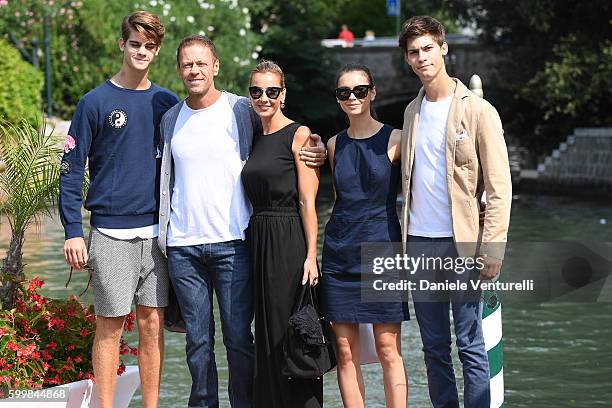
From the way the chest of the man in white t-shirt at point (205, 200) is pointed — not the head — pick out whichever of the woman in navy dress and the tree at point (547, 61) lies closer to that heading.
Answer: the woman in navy dress

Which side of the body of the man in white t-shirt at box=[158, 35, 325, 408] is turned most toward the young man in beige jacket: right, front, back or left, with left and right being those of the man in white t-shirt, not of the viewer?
left

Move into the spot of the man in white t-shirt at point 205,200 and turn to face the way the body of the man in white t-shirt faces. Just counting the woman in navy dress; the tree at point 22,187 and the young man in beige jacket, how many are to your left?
2

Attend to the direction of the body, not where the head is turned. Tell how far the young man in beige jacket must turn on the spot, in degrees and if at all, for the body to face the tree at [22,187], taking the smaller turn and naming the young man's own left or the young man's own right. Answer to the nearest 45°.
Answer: approximately 45° to the young man's own right

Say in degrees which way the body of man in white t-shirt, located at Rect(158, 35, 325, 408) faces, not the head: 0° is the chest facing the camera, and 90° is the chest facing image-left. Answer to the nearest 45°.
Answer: approximately 0°

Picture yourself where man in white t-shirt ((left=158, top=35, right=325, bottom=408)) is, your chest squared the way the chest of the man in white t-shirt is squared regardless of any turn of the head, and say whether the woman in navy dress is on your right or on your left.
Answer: on your left

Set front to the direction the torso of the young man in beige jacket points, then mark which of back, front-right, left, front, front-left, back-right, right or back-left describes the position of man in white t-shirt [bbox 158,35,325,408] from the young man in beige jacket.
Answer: front-right

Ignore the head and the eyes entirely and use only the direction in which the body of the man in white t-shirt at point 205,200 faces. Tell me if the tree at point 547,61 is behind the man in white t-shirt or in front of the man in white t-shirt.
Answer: behind

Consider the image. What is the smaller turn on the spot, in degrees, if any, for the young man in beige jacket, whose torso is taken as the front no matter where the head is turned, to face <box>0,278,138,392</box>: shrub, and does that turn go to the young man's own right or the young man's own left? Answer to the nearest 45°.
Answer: approximately 45° to the young man's own right

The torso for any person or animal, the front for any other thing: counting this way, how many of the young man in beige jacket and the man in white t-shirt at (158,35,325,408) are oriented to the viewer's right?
0

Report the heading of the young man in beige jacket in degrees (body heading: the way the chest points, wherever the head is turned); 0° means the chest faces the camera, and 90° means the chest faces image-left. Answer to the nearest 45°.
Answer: approximately 45°
